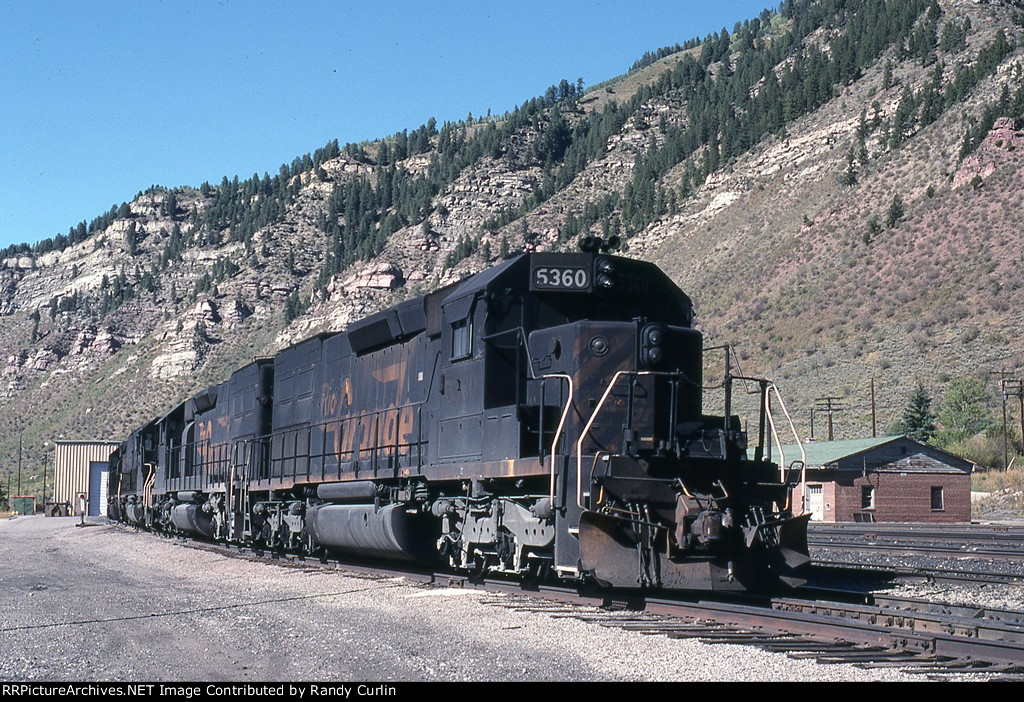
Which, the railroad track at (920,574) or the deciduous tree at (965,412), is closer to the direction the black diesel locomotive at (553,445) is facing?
the railroad track

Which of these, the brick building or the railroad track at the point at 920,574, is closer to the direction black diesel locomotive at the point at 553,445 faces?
the railroad track

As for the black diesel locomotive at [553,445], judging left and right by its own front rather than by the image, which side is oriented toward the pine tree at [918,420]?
left

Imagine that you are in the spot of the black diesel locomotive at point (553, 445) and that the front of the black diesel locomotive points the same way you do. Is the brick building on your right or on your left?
on your left

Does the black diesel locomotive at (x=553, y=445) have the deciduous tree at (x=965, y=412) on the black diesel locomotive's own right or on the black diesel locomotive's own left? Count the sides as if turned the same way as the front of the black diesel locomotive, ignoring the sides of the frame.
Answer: on the black diesel locomotive's own left

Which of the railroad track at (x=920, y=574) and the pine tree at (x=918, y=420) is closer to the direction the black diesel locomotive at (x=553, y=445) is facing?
the railroad track

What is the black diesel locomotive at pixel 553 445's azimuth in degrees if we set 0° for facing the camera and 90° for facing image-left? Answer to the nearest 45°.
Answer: approximately 315°
